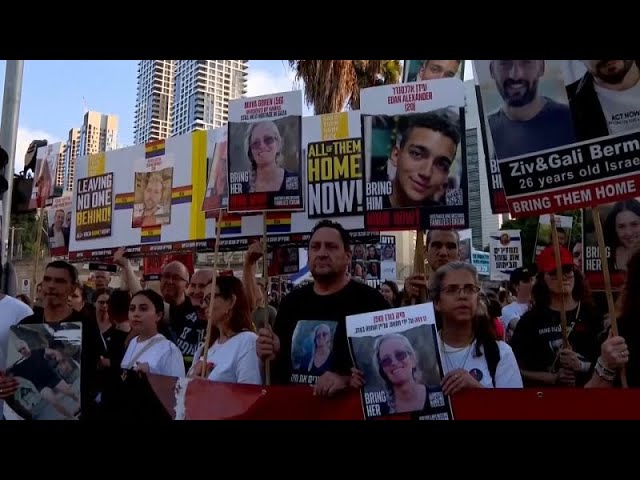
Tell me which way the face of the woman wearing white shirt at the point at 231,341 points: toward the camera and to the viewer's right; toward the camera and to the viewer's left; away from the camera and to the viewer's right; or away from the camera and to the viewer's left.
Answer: toward the camera and to the viewer's left

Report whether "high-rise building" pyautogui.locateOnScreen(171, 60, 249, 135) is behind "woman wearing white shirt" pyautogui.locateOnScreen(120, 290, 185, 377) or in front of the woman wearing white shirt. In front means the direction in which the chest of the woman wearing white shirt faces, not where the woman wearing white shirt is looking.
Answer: behind

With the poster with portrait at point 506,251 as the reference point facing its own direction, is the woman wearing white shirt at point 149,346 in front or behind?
in front

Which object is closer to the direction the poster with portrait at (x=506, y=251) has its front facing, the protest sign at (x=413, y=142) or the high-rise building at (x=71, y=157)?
the protest sign

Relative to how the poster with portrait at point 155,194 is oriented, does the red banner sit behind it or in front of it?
in front

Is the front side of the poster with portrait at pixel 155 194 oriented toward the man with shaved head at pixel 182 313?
yes

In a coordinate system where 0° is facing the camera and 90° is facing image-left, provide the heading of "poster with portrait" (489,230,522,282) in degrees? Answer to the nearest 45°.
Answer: approximately 0°

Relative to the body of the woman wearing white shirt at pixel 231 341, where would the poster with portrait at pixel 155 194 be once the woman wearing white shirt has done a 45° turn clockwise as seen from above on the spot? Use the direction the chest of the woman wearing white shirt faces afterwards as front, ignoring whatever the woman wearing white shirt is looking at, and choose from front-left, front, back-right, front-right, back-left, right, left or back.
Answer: right

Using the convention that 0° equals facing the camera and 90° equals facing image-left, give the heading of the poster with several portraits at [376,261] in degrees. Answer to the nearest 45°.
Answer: approximately 0°
